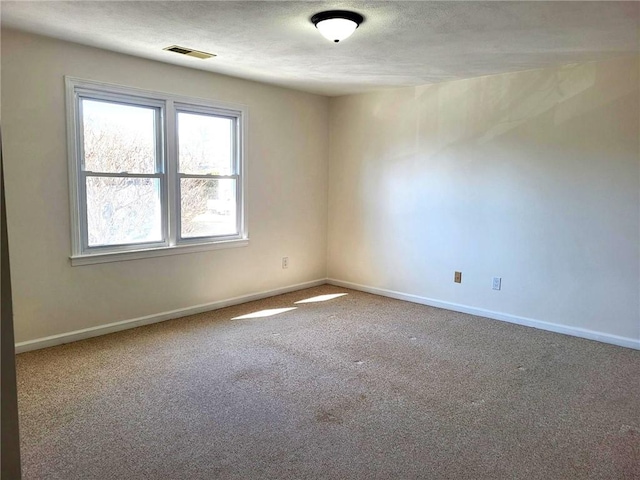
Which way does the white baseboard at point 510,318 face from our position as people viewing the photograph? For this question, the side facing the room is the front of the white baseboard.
facing the viewer and to the left of the viewer

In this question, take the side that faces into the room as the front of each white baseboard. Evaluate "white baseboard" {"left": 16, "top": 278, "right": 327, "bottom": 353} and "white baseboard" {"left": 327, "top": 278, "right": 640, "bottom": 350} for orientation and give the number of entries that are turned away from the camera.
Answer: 0

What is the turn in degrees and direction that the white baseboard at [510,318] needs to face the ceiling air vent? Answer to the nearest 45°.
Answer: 0° — it already faces it

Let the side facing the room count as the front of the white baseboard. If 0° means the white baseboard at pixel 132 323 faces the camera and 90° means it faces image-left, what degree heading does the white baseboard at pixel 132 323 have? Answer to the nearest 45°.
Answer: approximately 315°

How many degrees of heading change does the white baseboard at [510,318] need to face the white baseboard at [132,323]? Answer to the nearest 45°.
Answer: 0° — it already faces it

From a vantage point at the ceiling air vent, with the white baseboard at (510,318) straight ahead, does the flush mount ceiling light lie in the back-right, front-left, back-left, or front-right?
front-right

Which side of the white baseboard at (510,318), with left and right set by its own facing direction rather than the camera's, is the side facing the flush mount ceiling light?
front

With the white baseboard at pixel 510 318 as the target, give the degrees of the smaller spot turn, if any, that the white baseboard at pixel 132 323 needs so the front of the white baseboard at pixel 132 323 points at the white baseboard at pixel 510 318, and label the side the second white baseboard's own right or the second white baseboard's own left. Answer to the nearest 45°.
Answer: approximately 45° to the second white baseboard's own left

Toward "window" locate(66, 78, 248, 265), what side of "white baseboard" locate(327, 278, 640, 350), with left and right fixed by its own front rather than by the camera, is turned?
front
